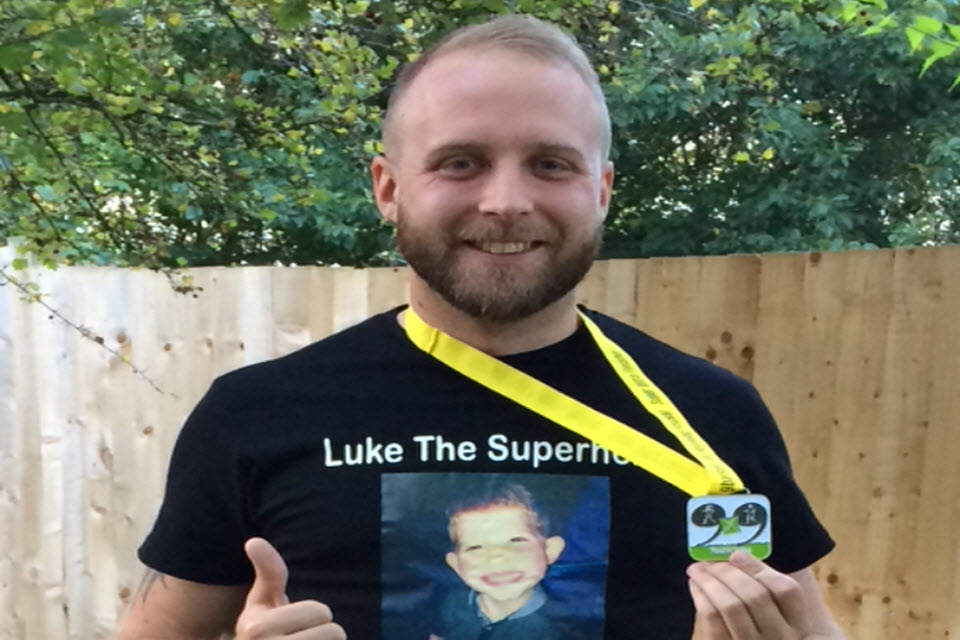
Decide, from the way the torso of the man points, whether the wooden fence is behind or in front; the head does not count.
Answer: behind

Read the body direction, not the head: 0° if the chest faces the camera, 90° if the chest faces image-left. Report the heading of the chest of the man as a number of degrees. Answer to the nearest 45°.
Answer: approximately 0°
